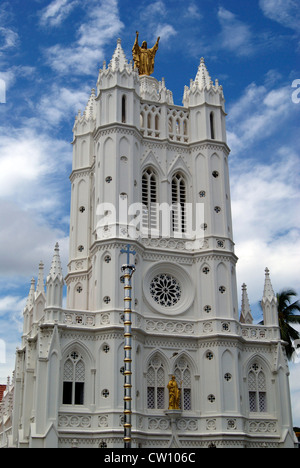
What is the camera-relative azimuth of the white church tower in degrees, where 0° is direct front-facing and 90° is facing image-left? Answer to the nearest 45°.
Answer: approximately 0°
